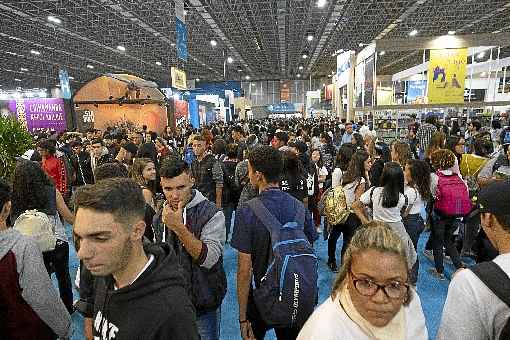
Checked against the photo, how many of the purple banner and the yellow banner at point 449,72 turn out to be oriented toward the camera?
2

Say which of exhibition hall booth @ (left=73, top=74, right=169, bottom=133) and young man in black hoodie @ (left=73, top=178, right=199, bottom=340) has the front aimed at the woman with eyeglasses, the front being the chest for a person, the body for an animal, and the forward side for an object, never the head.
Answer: the exhibition hall booth

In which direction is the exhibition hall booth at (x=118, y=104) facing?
toward the camera

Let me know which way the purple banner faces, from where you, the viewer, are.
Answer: facing the viewer

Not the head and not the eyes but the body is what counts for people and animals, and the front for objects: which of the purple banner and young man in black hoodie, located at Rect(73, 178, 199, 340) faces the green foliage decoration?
the purple banner

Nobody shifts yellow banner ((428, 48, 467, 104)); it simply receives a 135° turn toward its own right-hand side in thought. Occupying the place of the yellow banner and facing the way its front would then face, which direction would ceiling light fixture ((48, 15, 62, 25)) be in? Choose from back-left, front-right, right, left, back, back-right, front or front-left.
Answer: front-left

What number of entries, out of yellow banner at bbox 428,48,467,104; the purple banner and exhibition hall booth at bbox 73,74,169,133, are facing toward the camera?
3

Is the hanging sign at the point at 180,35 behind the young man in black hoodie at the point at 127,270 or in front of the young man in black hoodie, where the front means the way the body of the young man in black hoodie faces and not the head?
behind

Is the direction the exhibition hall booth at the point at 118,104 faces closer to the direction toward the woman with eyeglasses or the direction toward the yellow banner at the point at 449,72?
the woman with eyeglasses

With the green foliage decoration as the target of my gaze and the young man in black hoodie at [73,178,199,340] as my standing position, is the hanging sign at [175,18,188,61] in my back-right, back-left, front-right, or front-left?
front-right
